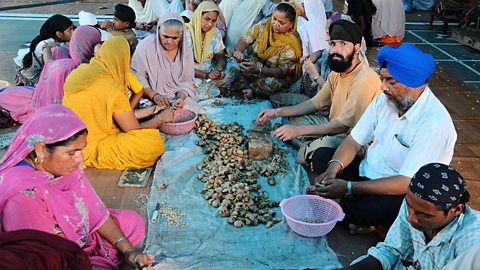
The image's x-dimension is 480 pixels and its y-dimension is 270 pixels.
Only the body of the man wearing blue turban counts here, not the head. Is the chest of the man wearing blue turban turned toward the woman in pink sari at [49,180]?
yes

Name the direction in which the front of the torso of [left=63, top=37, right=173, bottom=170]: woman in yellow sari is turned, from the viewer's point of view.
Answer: to the viewer's right

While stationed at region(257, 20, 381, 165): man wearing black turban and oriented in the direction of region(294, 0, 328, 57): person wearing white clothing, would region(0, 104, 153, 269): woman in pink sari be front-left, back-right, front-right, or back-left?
back-left

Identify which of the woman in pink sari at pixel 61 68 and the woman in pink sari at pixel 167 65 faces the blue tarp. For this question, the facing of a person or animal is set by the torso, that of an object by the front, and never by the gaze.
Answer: the woman in pink sari at pixel 167 65

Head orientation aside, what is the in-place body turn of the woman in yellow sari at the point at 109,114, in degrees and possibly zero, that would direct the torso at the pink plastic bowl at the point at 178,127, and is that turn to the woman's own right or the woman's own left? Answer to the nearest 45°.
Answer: approximately 45° to the woman's own left

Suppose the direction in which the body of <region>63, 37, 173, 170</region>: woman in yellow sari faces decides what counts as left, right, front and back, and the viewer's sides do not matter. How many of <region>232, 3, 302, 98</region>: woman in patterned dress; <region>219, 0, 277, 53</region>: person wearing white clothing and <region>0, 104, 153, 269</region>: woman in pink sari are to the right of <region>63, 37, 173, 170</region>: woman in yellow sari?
1

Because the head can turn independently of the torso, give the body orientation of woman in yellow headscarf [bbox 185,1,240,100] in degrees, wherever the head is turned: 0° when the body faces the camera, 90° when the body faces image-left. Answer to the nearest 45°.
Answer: approximately 315°
